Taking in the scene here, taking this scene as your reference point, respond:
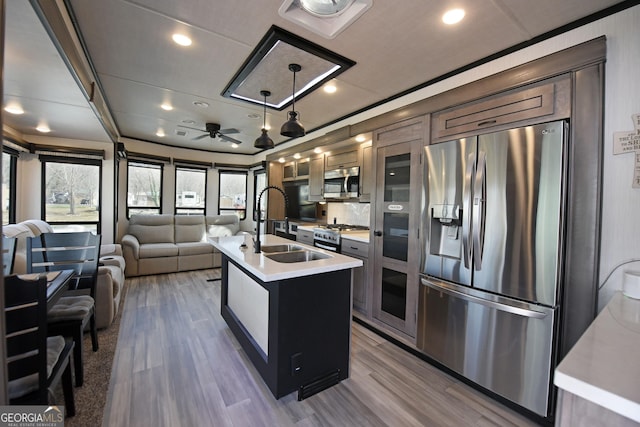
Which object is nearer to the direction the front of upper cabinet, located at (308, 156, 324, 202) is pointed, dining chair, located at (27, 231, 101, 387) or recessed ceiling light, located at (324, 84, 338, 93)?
the dining chair

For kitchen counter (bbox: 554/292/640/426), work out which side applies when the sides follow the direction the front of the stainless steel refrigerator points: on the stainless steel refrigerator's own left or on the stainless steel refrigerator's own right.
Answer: on the stainless steel refrigerator's own left

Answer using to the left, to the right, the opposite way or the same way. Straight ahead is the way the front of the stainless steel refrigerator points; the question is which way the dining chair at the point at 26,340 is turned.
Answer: to the right

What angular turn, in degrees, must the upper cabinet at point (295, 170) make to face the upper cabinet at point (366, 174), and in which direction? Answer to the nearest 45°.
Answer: approximately 90° to its left

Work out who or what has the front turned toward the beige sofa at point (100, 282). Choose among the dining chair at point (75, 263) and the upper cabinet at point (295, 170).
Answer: the upper cabinet

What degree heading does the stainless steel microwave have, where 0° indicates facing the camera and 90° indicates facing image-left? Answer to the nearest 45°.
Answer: approximately 45°

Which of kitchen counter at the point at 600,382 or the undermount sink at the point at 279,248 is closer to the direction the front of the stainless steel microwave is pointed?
the undermount sink
